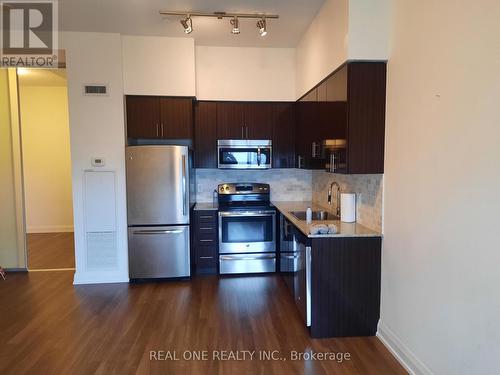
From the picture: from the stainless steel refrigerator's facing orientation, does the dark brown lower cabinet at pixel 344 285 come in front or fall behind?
in front

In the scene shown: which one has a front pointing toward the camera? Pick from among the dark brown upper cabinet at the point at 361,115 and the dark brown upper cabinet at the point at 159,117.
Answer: the dark brown upper cabinet at the point at 159,117

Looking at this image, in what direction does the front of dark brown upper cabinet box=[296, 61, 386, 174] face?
to the viewer's left

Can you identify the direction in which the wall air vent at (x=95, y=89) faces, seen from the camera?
facing the viewer

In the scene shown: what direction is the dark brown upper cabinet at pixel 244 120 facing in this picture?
toward the camera

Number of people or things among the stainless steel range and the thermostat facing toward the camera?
2

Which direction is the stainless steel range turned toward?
toward the camera

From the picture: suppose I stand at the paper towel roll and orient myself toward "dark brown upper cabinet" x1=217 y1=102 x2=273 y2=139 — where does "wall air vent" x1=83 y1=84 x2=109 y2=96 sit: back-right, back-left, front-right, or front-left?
front-left

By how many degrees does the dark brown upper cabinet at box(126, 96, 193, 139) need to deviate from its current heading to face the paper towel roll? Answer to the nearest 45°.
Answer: approximately 45° to its left

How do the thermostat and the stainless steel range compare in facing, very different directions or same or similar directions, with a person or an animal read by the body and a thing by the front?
same or similar directions

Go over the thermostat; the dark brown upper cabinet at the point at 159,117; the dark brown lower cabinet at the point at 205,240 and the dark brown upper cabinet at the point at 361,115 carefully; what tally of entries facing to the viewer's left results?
1

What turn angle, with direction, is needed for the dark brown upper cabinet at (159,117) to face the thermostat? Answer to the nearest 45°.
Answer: approximately 90° to its right

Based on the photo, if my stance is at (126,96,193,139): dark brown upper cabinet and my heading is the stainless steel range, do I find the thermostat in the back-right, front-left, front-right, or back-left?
back-right

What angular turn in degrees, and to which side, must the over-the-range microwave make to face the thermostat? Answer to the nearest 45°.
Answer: approximately 90° to its right

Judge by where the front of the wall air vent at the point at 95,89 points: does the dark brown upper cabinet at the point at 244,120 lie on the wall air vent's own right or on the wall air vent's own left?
on the wall air vent's own left
